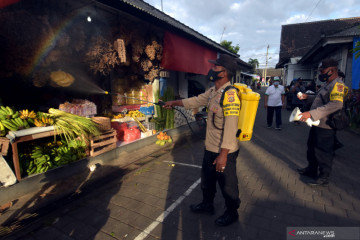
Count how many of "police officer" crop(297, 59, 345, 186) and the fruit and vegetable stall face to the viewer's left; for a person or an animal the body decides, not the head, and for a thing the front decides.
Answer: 1

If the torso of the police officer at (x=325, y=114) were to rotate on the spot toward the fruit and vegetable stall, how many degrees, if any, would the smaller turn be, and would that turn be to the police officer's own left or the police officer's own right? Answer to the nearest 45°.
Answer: approximately 45° to the police officer's own left

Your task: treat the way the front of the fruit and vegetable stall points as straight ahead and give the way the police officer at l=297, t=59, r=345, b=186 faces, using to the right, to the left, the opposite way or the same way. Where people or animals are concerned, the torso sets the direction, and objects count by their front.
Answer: the opposite way

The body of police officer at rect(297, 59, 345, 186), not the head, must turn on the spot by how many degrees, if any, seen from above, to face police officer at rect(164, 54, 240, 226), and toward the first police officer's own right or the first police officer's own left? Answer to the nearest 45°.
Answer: approximately 45° to the first police officer's own left

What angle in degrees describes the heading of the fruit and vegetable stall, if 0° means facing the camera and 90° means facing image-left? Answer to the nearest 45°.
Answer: approximately 315°

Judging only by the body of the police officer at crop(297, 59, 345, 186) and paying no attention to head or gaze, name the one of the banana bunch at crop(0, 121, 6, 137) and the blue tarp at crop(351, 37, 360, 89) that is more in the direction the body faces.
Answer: the banana bunch

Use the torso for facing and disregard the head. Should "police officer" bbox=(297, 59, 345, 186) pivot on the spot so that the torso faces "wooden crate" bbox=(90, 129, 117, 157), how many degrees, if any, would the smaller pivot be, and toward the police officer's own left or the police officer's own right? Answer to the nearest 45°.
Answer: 0° — they already face it

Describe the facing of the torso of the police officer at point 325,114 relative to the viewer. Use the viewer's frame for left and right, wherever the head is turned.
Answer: facing to the left of the viewer

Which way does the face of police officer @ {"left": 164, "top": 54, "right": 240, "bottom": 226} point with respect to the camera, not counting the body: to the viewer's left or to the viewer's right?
to the viewer's left

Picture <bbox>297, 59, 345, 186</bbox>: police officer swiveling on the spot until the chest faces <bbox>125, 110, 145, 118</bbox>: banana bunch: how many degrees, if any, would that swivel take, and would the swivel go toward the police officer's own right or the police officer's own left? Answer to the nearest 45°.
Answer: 0° — they already face it
